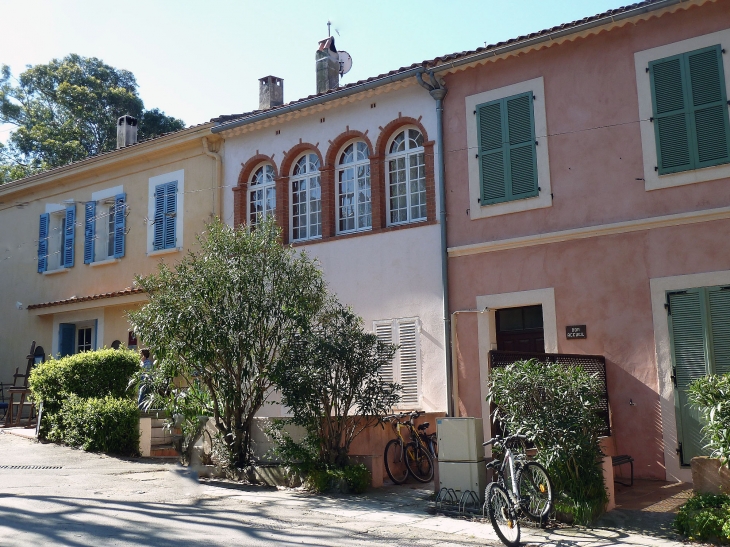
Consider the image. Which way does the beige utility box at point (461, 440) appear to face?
toward the camera

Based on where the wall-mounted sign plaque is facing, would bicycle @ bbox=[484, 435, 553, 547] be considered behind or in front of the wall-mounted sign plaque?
in front

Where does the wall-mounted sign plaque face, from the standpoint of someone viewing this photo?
facing the viewer

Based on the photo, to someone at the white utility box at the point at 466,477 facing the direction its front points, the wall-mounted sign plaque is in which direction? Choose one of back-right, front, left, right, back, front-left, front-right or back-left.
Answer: back-left

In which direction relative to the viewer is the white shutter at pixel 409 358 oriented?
toward the camera

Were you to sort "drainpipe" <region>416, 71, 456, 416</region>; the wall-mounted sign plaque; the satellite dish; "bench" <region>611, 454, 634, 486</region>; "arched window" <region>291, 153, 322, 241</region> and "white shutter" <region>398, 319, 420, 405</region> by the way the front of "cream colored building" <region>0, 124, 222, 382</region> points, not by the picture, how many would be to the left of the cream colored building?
6

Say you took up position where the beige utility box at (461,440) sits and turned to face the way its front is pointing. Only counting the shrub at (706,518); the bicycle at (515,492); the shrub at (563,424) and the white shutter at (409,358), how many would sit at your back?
1

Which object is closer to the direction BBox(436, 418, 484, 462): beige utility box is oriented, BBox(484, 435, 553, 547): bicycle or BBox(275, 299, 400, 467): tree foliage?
the bicycle
